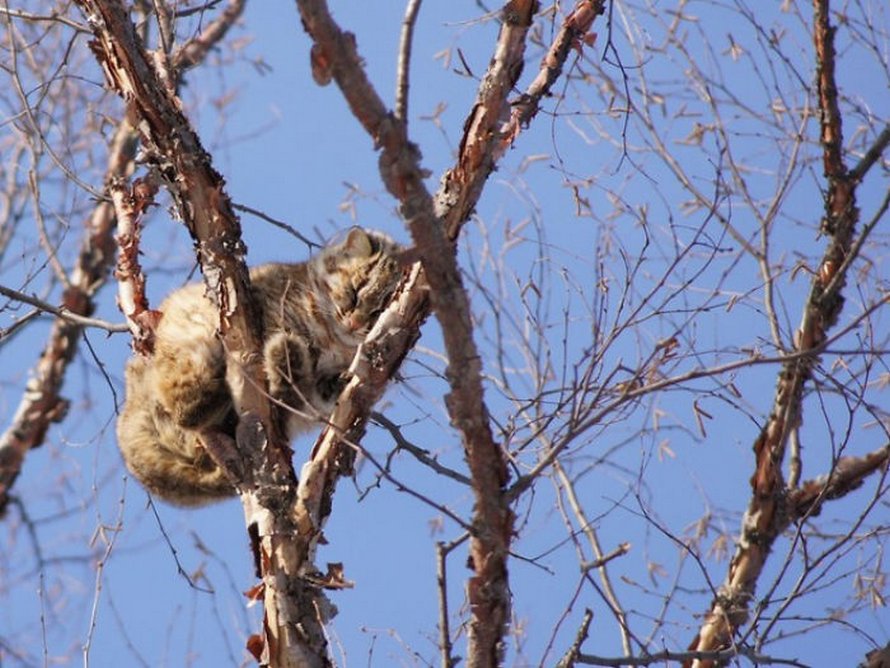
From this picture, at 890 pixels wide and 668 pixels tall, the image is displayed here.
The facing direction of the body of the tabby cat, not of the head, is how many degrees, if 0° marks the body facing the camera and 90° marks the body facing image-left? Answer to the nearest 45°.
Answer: approximately 270°
